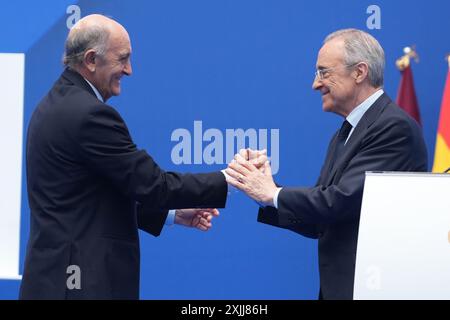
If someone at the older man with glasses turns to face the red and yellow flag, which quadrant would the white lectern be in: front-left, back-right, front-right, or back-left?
back-right

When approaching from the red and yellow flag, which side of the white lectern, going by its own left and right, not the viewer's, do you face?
back

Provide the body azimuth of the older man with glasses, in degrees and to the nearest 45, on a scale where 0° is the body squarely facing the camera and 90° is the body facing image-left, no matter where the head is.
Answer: approximately 90°

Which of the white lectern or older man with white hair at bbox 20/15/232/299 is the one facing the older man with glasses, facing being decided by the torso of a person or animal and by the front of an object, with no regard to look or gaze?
the older man with white hair

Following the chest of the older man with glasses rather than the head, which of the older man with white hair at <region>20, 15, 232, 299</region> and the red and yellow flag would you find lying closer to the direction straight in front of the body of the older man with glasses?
the older man with white hair

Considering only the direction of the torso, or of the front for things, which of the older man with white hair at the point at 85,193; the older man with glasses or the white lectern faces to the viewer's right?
the older man with white hair

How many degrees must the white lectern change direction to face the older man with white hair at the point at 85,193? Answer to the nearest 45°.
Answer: approximately 90° to its right

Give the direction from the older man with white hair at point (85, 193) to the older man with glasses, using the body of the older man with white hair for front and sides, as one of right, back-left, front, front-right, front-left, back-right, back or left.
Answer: front

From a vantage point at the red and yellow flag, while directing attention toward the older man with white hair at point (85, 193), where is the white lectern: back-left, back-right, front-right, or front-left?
front-left

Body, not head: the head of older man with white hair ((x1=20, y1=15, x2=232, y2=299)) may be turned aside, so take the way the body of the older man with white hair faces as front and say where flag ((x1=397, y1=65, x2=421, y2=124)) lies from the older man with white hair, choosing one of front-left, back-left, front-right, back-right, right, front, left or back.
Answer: front-left

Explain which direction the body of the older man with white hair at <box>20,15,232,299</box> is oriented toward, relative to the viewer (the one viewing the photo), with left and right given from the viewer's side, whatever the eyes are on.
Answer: facing to the right of the viewer

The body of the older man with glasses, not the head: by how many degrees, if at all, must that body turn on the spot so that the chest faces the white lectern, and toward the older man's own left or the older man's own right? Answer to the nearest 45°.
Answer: approximately 90° to the older man's own left

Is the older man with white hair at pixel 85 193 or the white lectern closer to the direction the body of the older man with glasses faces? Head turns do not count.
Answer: the older man with white hair

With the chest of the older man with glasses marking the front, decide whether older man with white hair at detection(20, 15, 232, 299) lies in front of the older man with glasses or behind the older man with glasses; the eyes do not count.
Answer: in front

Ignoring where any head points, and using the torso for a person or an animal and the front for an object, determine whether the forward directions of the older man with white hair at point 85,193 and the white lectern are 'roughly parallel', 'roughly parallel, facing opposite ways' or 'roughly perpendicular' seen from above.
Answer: roughly perpendicular

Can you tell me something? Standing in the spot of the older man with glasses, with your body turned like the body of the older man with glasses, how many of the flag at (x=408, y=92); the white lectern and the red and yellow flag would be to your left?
1

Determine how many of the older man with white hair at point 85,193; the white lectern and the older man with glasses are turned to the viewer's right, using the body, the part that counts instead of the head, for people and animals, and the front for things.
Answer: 1
